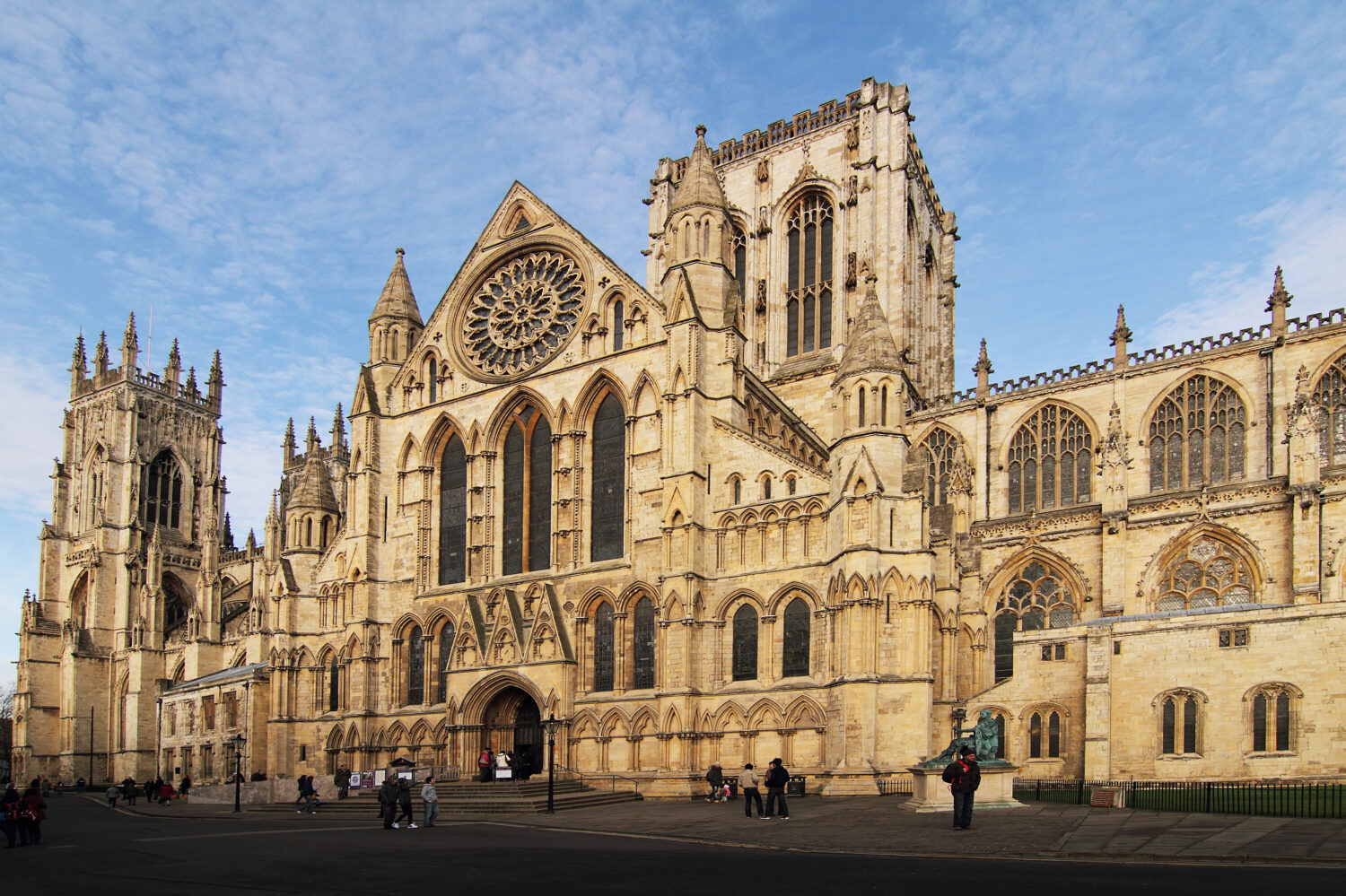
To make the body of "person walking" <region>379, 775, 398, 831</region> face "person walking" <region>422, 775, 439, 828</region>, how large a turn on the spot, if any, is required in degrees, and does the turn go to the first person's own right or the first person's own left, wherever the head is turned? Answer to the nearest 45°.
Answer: approximately 45° to the first person's own left

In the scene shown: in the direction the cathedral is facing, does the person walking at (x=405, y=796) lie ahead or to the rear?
ahead

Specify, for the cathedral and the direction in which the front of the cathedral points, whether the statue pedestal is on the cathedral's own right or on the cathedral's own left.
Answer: on the cathedral's own left
